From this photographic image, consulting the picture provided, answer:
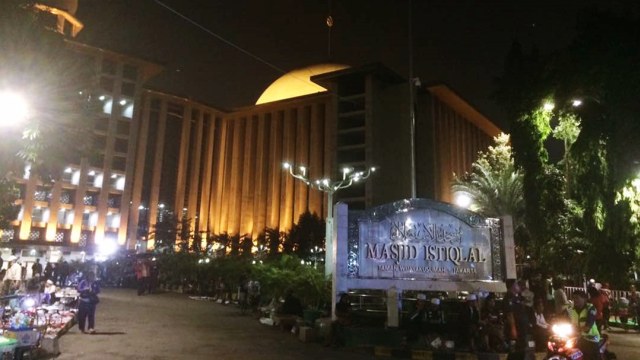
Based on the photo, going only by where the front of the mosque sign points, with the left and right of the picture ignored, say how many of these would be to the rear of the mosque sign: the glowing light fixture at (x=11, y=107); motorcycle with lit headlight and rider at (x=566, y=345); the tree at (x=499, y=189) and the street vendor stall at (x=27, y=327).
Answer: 1

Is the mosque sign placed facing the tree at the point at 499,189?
no

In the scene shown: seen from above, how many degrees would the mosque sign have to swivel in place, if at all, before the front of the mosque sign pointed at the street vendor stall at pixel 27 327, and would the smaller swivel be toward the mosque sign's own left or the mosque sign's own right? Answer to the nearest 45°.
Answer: approximately 45° to the mosque sign's own right

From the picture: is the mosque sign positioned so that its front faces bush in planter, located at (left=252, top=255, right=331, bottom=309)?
no

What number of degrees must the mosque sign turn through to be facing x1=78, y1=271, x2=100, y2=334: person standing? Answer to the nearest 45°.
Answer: approximately 90° to its right

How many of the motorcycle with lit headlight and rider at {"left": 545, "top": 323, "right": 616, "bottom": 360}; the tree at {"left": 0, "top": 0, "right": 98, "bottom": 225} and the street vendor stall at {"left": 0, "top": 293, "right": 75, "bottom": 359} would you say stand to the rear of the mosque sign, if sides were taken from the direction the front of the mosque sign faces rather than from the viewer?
0

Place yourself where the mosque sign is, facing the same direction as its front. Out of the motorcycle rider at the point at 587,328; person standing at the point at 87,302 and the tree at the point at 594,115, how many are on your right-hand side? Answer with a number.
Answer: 1

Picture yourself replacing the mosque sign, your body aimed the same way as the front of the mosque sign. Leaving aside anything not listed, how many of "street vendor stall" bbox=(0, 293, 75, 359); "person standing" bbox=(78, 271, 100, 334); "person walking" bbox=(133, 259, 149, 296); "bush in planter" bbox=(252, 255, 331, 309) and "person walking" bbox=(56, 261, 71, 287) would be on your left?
0

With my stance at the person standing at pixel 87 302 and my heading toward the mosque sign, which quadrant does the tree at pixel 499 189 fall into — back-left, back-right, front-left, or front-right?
front-left

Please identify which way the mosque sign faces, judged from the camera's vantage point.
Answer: facing the viewer

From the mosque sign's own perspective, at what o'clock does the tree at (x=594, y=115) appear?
The tree is roughly at 8 o'clock from the mosque sign.

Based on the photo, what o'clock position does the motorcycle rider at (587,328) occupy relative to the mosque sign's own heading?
The motorcycle rider is roughly at 11 o'clock from the mosque sign.

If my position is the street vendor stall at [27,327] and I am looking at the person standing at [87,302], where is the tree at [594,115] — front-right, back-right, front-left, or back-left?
front-right

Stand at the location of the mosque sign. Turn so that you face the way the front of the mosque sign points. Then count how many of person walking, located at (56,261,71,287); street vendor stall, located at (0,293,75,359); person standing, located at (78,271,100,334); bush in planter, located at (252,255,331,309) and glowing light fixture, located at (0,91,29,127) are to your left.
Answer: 0

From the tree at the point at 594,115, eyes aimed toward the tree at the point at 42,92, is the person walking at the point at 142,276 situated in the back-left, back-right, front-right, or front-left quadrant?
front-right

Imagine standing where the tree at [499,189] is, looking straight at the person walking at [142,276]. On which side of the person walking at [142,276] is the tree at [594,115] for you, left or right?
left

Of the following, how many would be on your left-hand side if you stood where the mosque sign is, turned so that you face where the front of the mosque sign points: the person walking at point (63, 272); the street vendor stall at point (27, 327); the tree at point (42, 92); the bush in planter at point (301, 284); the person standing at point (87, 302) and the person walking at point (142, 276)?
0

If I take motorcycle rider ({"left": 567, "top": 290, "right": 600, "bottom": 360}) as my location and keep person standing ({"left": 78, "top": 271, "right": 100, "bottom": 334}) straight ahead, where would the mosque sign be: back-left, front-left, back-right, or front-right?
front-right

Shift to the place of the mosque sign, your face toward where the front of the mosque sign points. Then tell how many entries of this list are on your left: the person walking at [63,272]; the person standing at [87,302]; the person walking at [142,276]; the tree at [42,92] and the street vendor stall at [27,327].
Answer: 0

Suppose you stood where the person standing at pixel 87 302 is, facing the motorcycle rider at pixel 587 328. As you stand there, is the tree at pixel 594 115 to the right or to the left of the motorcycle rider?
left

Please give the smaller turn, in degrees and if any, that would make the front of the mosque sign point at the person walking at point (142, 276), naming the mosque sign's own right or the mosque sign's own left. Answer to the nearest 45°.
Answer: approximately 135° to the mosque sign's own right

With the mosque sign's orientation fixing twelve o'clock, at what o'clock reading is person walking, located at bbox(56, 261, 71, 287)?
The person walking is roughly at 4 o'clock from the mosque sign.

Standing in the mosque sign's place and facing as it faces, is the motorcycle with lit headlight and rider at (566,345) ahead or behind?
ahead
